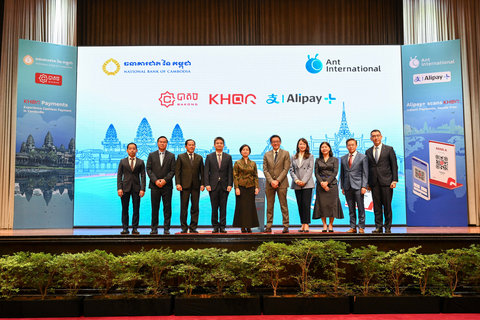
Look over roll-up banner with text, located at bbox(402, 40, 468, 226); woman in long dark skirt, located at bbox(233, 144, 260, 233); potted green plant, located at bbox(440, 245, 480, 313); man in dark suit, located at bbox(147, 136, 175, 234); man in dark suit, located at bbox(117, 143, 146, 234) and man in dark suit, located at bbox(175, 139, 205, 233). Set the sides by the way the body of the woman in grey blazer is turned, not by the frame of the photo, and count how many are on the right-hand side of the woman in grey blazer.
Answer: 4

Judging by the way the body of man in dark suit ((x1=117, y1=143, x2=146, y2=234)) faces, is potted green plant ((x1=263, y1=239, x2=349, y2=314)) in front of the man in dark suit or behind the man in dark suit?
in front

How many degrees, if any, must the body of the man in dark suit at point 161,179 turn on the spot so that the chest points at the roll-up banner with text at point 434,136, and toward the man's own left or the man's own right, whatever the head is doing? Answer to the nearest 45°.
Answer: approximately 90° to the man's own left

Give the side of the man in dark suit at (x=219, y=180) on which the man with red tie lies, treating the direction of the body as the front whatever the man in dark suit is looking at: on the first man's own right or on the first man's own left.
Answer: on the first man's own left

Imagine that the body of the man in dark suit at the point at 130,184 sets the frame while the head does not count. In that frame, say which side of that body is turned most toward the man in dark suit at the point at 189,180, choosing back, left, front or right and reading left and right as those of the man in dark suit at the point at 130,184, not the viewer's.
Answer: left

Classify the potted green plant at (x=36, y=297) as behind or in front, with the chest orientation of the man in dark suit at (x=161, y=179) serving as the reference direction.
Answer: in front

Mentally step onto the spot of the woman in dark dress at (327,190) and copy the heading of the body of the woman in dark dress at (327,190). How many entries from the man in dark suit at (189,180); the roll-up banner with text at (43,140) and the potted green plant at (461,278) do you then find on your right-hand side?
2
